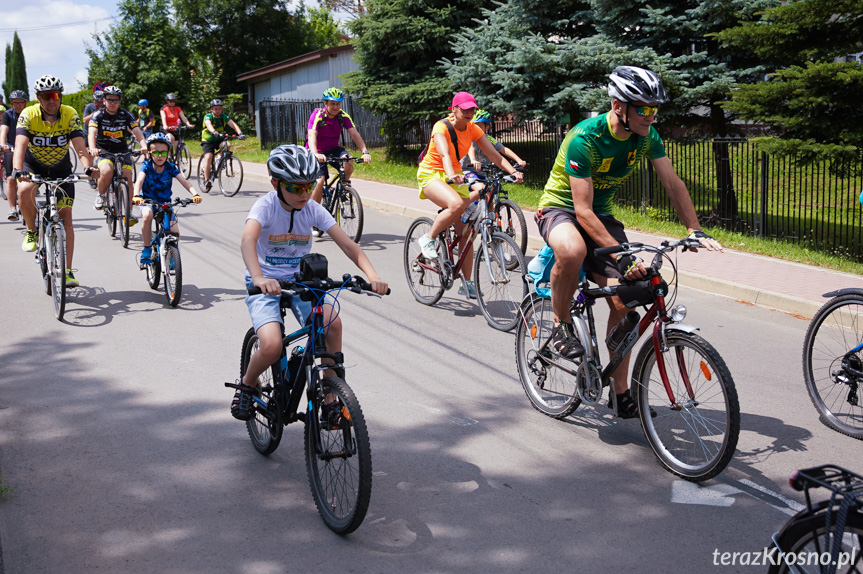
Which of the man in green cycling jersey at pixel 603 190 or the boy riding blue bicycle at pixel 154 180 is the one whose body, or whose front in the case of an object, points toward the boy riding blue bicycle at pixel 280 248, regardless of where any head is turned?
the boy riding blue bicycle at pixel 154 180

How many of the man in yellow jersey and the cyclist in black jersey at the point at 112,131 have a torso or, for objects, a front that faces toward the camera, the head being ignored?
2

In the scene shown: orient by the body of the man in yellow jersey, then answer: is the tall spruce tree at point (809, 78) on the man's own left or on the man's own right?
on the man's own left

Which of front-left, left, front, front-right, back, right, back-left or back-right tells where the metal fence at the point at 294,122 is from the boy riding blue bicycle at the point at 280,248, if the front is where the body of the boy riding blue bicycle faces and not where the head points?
back-left

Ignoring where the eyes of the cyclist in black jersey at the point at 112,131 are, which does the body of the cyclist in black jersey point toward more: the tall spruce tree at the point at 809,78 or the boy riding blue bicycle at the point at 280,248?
the boy riding blue bicycle

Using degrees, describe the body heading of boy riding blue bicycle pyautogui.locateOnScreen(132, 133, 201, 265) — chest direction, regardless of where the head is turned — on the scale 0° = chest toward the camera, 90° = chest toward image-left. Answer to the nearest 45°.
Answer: approximately 0°

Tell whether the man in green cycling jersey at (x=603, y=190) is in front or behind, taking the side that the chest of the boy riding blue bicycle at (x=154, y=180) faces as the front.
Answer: in front

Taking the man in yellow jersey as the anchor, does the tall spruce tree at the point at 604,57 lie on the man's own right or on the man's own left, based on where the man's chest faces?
on the man's own left

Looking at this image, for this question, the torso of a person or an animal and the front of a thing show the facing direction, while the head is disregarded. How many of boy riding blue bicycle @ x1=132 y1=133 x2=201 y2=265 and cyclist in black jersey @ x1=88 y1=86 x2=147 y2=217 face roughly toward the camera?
2

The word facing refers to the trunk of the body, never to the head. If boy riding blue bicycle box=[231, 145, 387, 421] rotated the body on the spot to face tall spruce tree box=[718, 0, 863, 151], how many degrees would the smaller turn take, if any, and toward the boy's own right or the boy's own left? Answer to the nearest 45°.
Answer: approximately 90° to the boy's own left

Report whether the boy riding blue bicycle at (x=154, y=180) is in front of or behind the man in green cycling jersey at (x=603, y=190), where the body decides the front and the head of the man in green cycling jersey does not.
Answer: behind
